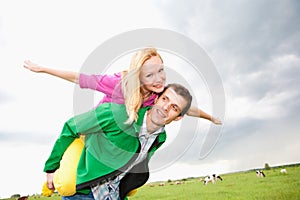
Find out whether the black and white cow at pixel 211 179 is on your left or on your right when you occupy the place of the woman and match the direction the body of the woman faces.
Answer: on your left

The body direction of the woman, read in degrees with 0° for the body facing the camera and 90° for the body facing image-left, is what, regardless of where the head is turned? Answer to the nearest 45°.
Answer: approximately 315°
